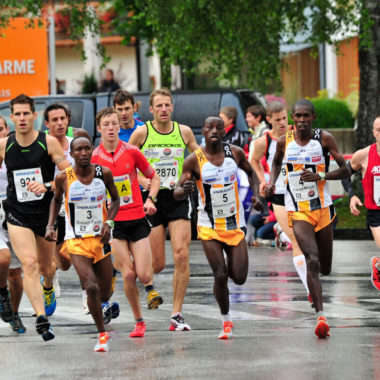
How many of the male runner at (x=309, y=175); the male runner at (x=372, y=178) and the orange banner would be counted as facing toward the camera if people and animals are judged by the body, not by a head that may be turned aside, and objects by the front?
3

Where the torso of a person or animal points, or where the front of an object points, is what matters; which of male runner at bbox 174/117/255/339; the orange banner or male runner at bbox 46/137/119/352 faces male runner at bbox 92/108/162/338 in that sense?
the orange banner

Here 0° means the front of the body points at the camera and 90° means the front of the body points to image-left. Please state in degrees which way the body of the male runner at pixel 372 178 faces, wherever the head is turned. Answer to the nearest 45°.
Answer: approximately 0°

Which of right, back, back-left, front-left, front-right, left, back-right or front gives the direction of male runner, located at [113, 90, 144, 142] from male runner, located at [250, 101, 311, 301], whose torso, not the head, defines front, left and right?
back-right

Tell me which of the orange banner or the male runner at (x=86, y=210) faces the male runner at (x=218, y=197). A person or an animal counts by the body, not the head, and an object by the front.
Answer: the orange banner

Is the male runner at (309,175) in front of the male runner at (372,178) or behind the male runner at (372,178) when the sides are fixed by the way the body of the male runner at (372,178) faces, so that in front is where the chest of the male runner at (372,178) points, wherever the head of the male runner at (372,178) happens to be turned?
in front

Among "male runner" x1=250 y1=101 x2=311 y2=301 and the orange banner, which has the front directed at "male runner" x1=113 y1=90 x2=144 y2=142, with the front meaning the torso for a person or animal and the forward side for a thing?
the orange banner

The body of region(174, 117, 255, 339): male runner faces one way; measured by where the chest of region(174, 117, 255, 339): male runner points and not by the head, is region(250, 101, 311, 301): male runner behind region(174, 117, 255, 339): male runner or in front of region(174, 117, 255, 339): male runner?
behind

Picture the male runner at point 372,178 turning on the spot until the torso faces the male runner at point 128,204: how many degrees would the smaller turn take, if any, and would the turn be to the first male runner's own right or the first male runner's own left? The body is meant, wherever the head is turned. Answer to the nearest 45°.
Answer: approximately 45° to the first male runner's own right

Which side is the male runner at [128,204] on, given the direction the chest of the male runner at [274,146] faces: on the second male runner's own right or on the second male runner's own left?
on the second male runner's own right

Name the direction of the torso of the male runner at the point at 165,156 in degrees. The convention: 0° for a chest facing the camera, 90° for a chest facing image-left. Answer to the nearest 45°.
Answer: approximately 0°
